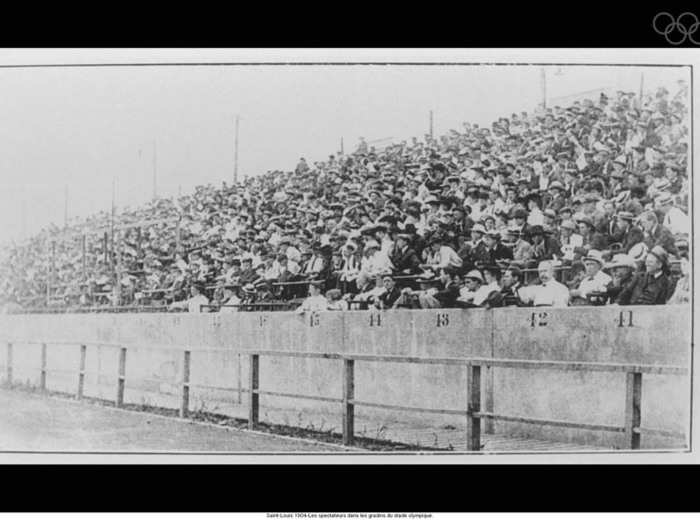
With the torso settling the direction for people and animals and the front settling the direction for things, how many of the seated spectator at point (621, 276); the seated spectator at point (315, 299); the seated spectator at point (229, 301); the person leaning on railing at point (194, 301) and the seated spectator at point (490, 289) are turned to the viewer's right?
0

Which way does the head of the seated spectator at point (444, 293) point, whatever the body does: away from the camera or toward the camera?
toward the camera

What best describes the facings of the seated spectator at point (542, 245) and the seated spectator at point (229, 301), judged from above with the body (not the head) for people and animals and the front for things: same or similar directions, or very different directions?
same or similar directions

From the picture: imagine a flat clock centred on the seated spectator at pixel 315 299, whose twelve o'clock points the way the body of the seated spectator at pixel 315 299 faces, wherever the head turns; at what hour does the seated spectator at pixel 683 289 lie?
the seated spectator at pixel 683 289 is roughly at 8 o'clock from the seated spectator at pixel 315 299.

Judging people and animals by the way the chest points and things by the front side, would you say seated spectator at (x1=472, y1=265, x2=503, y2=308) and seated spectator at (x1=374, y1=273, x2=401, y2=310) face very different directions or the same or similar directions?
same or similar directions

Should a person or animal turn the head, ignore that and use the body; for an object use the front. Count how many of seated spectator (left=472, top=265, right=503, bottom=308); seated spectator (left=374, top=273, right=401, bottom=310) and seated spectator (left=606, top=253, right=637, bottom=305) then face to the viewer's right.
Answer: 0

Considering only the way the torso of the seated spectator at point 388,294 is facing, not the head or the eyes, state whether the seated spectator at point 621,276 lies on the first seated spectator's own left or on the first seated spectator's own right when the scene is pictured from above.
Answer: on the first seated spectator's own left

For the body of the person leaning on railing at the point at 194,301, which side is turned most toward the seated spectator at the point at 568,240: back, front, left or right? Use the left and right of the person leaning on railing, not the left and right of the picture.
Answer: left

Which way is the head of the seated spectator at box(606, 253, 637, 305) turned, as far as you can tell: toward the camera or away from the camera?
toward the camera

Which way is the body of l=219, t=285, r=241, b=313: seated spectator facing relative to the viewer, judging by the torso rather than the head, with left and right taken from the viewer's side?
facing the viewer and to the left of the viewer

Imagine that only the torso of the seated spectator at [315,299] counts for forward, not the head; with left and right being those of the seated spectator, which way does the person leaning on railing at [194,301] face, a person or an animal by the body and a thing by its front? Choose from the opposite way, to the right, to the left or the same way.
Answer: the same way
